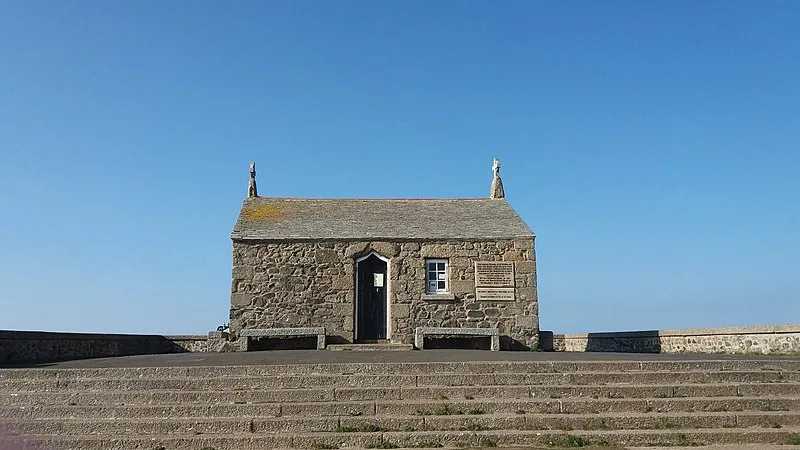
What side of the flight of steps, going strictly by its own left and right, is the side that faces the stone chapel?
back

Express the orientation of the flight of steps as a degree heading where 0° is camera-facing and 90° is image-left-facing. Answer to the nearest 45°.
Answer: approximately 0°

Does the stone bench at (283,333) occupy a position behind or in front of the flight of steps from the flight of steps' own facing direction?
behind

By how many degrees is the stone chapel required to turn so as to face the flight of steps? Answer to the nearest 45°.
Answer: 0° — it already faces it

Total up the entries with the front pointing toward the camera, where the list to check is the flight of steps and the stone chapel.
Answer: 2

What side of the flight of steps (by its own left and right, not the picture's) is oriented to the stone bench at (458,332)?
back

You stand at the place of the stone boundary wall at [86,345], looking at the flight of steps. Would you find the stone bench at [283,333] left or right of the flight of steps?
left

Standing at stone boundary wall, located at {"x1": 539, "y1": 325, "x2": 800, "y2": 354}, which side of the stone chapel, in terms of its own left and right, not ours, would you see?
left

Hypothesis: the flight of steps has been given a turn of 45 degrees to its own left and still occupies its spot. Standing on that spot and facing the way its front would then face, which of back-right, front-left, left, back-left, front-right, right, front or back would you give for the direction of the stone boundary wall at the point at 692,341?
left

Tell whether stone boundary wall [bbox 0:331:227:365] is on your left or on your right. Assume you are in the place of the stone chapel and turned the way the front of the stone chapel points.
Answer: on your right

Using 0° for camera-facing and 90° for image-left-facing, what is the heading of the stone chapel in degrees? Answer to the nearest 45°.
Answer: approximately 0°

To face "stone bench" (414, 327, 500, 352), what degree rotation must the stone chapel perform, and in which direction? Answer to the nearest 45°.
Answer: approximately 45° to its left
